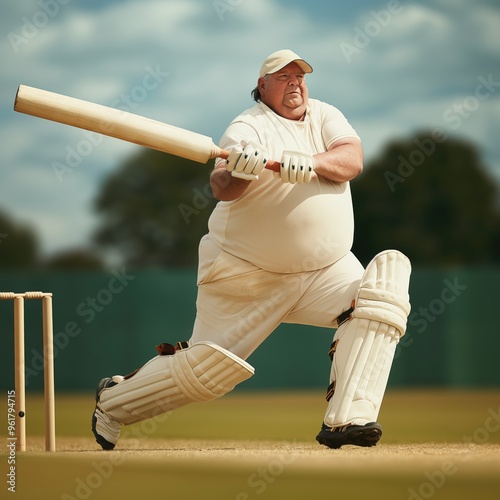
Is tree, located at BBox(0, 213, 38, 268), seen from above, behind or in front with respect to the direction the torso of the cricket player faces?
behind

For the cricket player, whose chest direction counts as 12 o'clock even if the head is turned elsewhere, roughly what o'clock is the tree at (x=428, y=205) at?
The tree is roughly at 8 o'clock from the cricket player.

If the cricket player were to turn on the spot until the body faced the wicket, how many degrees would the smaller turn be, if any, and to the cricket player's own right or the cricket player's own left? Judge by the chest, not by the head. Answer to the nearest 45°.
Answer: approximately 135° to the cricket player's own right

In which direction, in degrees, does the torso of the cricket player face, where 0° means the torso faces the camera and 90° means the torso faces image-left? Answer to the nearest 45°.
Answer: approximately 315°
